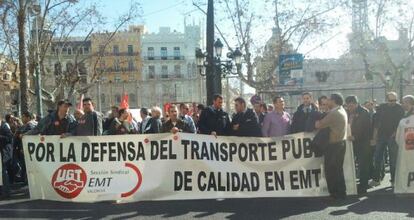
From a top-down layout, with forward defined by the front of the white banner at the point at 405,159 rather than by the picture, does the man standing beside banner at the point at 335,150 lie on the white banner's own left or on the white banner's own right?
on the white banner's own right

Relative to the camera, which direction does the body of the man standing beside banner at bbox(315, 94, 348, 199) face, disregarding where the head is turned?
to the viewer's left

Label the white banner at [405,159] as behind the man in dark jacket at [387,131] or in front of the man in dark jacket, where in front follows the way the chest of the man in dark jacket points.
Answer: in front

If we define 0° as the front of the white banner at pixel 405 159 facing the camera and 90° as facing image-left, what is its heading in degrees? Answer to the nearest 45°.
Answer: approximately 0°

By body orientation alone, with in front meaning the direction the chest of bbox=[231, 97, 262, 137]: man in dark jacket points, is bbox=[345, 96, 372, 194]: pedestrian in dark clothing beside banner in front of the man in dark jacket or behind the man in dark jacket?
behind

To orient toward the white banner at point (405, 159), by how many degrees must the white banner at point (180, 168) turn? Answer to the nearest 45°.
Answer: approximately 90° to its left

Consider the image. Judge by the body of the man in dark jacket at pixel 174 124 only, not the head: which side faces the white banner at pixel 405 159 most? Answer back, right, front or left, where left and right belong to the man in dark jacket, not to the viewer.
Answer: left

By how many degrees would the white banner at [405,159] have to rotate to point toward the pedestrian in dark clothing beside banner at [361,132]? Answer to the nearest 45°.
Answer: approximately 135° to its right
